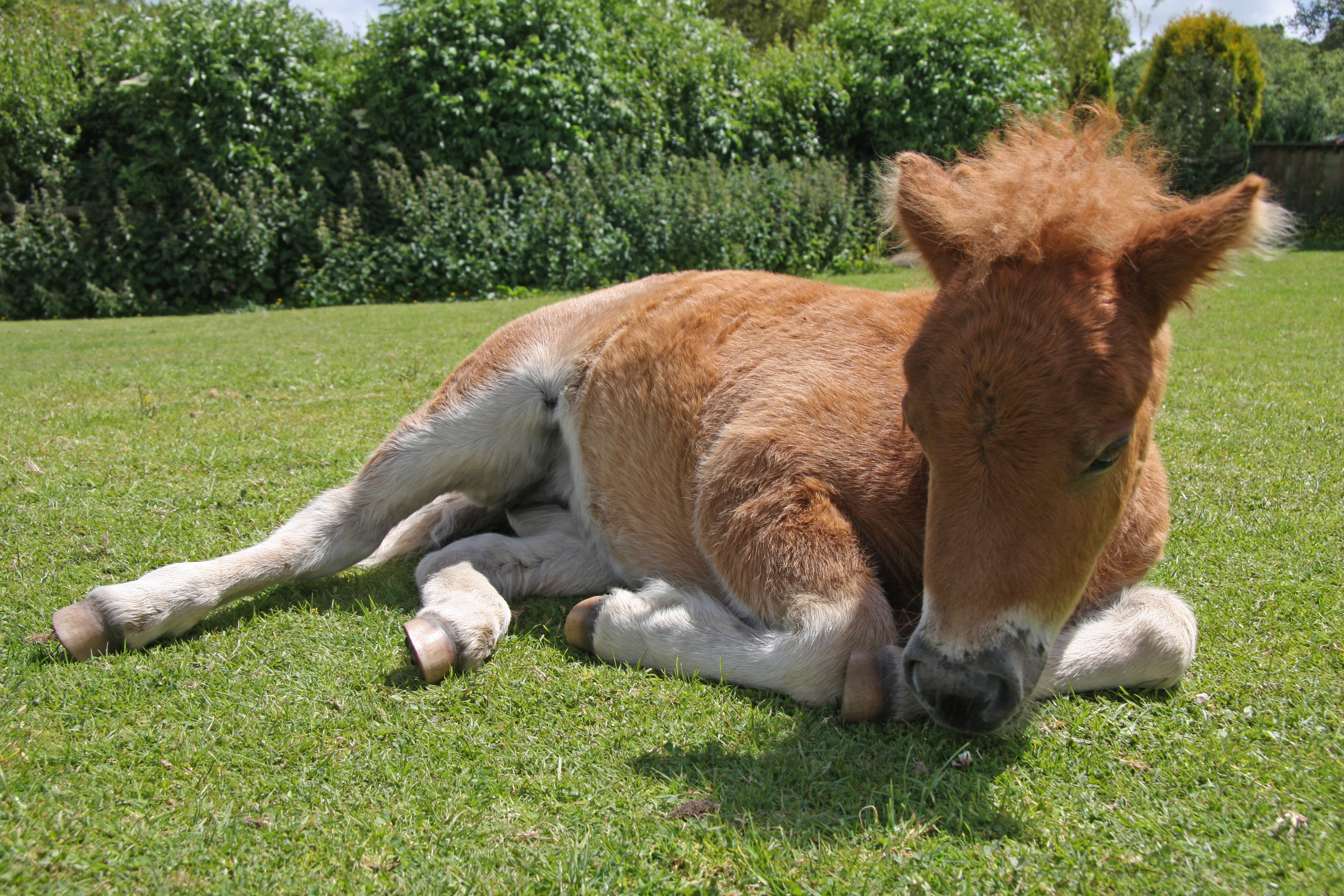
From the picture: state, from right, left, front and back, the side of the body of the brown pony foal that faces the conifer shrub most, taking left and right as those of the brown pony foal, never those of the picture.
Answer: left

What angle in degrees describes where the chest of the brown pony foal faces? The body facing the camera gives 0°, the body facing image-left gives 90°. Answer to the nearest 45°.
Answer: approximately 315°

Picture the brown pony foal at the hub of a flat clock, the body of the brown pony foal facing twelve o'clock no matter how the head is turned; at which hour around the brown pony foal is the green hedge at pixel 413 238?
The green hedge is roughly at 7 o'clock from the brown pony foal.

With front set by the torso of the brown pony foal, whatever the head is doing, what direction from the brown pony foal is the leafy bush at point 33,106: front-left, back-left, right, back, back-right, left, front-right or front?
back

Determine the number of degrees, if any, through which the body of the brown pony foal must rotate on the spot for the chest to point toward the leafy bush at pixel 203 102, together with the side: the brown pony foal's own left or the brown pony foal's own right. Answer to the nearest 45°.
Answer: approximately 180°

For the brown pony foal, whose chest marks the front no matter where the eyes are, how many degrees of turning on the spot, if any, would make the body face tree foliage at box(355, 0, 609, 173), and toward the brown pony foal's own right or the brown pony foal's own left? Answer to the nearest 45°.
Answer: approximately 135° to the brown pony foal's own left

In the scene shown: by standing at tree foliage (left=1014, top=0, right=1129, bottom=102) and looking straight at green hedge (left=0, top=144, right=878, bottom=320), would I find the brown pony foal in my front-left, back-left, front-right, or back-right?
front-left

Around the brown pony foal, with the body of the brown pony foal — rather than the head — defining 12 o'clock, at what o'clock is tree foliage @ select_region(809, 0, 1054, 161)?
The tree foliage is roughly at 8 o'clock from the brown pony foal.

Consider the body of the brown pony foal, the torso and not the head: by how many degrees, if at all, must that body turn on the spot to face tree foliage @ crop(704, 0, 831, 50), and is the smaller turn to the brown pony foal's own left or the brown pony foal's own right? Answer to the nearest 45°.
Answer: approximately 135° to the brown pony foal's own left
